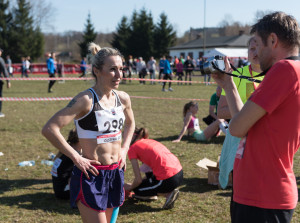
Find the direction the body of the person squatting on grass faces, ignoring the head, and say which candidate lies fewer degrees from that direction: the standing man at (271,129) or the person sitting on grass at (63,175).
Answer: the person sitting on grass

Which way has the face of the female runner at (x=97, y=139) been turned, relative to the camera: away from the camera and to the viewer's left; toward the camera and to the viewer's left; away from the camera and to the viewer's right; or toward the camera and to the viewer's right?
toward the camera and to the viewer's right

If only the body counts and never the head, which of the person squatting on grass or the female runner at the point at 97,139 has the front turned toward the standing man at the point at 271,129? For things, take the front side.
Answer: the female runner

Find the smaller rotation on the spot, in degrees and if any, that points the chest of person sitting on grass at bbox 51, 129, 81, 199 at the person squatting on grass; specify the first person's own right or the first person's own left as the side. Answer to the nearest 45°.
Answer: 0° — they already face them

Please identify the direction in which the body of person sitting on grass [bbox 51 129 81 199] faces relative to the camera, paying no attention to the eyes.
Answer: to the viewer's right

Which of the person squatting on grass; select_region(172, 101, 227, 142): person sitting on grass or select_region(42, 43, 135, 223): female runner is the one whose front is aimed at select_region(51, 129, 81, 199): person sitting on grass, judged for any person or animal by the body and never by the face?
the person squatting on grass

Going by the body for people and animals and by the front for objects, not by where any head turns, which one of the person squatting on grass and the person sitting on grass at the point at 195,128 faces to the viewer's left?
the person squatting on grass

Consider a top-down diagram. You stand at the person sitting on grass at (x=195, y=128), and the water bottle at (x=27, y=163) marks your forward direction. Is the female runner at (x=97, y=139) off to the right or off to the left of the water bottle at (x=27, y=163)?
left

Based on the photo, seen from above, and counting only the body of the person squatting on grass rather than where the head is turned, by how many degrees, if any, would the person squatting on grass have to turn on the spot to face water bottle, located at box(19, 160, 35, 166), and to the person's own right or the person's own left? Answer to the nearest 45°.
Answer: approximately 45° to the person's own right

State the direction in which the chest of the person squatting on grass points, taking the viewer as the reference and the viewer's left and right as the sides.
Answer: facing to the left of the viewer

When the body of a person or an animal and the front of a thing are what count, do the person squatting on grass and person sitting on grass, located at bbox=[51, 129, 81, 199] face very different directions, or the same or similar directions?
very different directions

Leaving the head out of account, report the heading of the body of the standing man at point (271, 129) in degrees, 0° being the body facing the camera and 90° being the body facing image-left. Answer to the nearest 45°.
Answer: approximately 90°
